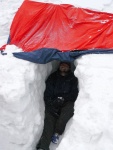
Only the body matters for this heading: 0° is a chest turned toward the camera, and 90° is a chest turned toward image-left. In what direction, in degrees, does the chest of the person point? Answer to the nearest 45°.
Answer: approximately 0°
